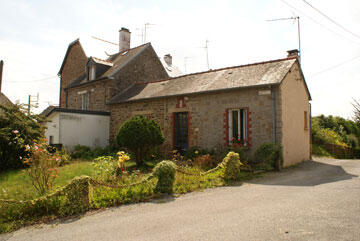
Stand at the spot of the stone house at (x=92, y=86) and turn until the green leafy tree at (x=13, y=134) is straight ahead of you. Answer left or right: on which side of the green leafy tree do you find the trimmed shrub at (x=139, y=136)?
left

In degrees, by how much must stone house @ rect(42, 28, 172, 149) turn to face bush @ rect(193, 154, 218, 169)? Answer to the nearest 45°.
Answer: approximately 90° to its left

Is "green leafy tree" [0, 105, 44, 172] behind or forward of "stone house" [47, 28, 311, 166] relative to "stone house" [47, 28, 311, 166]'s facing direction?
forward

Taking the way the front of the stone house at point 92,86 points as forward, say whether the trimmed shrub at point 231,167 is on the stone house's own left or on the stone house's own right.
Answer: on the stone house's own left

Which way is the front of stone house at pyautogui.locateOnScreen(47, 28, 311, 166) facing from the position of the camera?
facing the viewer and to the left of the viewer

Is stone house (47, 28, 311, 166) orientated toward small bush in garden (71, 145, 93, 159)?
no

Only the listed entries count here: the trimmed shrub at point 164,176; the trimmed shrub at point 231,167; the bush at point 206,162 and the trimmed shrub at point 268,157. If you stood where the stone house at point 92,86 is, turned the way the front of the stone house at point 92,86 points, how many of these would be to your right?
0
